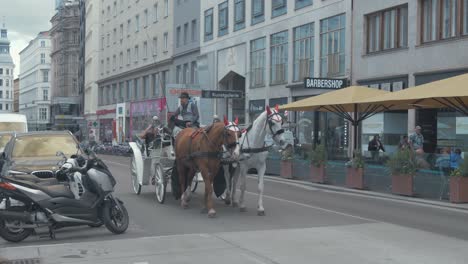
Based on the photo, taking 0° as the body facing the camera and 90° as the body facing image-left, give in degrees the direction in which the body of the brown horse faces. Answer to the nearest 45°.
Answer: approximately 315°

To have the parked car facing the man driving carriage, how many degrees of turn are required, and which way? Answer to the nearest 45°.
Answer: approximately 90° to its left

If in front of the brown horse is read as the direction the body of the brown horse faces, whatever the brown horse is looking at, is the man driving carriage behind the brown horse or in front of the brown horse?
behind

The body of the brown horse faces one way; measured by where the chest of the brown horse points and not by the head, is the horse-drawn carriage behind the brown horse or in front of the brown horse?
behind

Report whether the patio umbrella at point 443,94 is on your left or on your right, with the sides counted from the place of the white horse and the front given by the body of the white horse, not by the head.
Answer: on your left
